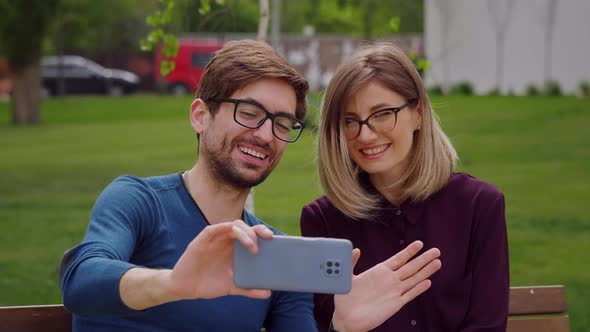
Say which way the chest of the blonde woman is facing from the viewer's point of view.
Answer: toward the camera

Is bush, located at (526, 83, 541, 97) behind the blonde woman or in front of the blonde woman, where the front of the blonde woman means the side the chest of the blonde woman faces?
behind

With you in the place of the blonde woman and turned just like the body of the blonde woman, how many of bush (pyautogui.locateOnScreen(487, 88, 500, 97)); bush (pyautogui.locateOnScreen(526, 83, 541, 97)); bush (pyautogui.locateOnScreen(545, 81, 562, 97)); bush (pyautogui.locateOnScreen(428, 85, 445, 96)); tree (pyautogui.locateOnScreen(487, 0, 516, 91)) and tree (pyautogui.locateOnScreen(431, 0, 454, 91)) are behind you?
6

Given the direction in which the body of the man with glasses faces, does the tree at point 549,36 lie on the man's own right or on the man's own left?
on the man's own left

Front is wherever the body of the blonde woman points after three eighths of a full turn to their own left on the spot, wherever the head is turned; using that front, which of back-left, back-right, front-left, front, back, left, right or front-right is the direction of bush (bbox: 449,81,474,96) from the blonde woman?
front-left

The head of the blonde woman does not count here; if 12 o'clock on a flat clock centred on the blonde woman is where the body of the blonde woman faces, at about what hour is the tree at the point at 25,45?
The tree is roughly at 5 o'clock from the blonde woman.

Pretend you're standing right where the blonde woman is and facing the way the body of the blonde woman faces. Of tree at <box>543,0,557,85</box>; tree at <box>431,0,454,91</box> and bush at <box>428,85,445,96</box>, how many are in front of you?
0

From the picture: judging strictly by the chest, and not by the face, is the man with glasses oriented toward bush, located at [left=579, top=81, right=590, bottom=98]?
no

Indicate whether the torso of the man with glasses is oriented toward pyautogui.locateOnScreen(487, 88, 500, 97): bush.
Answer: no

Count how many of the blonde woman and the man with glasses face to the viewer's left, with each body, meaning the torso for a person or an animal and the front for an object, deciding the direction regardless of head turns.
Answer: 0

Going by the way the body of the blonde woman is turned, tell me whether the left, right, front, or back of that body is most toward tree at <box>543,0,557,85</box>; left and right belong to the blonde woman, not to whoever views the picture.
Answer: back

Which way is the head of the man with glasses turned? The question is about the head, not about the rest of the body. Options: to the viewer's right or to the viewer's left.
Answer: to the viewer's right

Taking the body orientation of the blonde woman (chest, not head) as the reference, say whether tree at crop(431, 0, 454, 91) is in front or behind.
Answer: behind
